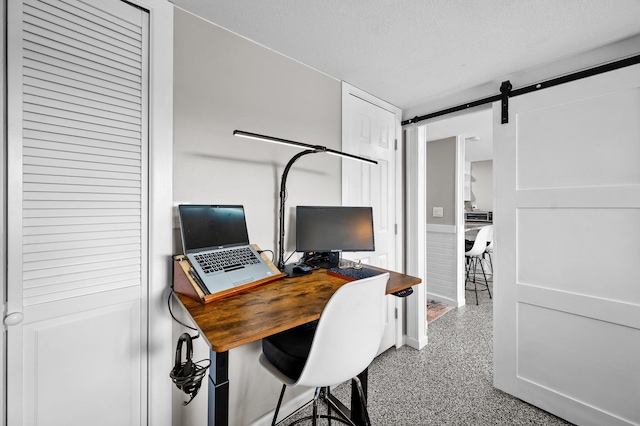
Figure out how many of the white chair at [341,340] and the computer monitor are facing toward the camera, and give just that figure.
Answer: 1

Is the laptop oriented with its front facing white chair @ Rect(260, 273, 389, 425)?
yes

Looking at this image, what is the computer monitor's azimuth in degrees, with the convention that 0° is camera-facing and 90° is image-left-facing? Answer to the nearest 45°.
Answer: approximately 0°

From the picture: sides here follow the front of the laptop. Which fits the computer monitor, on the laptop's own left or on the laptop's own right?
on the laptop's own left

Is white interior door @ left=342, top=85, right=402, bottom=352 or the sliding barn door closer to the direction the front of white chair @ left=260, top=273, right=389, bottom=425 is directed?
the white interior door

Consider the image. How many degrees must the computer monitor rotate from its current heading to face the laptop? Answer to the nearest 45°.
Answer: approximately 45° to its right

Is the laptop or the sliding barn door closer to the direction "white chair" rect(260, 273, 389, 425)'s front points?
the laptop

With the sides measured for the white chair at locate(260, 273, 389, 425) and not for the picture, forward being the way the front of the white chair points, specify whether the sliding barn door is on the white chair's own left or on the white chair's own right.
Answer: on the white chair's own right

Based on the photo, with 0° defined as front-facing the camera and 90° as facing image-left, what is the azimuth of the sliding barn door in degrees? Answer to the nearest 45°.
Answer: approximately 45°

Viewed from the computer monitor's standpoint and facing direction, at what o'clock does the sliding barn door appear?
The sliding barn door is roughly at 9 o'clock from the computer monitor.

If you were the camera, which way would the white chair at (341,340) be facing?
facing away from the viewer and to the left of the viewer
